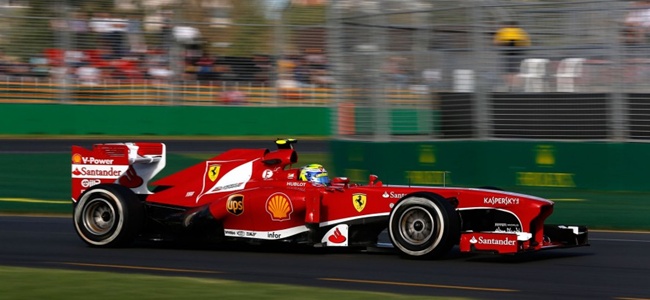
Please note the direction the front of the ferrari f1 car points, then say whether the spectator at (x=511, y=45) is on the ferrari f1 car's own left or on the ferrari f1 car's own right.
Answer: on the ferrari f1 car's own left

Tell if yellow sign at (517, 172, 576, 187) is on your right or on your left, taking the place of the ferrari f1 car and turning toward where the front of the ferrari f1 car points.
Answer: on your left

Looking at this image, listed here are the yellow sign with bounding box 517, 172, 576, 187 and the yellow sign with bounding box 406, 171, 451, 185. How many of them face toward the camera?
2

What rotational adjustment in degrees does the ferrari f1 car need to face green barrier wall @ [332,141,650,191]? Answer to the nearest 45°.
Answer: approximately 90° to its left

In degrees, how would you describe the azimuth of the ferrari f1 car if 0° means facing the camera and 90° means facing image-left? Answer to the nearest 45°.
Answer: approximately 315°

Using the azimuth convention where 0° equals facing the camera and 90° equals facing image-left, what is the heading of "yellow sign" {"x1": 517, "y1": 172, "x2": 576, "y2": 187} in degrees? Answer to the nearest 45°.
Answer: approximately 0°

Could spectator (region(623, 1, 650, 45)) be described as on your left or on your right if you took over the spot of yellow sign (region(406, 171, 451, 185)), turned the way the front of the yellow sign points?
on your left
